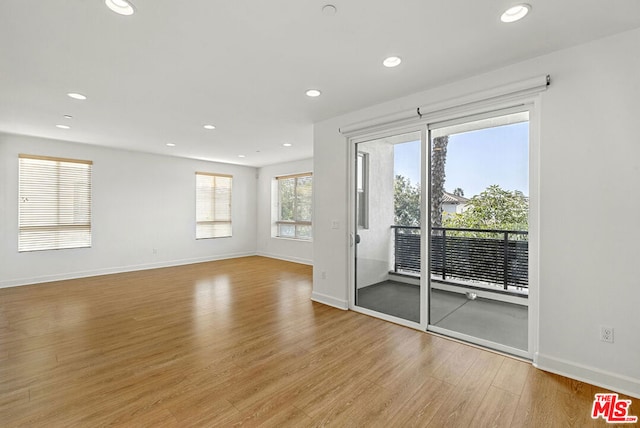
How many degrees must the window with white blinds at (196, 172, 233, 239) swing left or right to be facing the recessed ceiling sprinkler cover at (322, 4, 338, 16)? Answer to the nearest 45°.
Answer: approximately 45° to its right

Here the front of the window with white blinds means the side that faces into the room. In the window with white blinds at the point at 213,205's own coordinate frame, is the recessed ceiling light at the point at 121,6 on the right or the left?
on its right

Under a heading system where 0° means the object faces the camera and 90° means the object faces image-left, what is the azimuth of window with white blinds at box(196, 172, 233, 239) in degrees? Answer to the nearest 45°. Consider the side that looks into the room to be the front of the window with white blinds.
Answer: approximately 315°

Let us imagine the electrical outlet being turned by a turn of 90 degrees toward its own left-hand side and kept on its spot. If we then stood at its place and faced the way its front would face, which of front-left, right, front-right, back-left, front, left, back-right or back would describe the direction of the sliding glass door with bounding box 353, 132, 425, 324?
back

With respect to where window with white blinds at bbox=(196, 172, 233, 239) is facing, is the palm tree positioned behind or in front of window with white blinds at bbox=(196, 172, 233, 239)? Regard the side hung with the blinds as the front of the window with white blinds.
in front

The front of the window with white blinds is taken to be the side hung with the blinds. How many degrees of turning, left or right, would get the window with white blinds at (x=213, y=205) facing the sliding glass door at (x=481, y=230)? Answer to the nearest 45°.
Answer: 0° — it already faces it

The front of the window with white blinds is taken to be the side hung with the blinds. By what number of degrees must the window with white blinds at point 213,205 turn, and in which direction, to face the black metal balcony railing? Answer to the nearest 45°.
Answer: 0° — it already faces it

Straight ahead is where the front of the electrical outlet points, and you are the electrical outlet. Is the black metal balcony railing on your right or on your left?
on your right

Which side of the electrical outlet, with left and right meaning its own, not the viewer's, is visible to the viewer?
front
